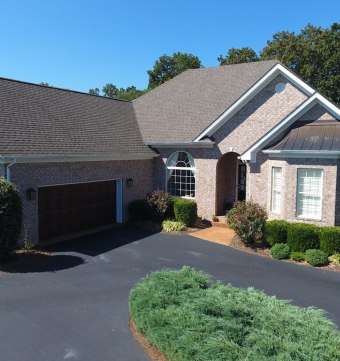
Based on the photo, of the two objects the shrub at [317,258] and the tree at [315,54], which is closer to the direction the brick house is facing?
the shrub

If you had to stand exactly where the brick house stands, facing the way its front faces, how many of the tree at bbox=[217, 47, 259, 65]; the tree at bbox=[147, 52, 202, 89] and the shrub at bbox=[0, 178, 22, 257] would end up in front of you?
1

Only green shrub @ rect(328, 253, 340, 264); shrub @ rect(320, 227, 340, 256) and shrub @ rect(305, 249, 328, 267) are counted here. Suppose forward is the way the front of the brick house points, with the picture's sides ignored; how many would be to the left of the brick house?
3

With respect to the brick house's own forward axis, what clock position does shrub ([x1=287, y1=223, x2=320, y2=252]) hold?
The shrub is roughly at 9 o'clock from the brick house.

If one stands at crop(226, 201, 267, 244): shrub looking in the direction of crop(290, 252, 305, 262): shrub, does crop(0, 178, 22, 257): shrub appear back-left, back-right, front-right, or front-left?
back-right

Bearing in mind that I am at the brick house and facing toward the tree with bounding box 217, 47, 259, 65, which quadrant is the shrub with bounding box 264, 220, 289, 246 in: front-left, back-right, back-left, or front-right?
back-right

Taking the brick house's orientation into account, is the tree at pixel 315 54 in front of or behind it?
behind

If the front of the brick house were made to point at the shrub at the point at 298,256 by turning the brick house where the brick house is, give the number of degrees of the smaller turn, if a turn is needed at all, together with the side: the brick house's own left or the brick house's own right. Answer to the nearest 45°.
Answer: approximately 90° to the brick house's own left

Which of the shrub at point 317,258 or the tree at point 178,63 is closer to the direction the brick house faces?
the shrub

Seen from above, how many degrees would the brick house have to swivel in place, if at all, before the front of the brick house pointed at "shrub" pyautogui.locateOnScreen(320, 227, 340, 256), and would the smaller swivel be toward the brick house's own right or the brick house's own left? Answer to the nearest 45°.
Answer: approximately 90° to the brick house's own left

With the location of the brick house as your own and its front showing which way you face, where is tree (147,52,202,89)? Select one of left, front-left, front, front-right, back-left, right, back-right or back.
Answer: back-right

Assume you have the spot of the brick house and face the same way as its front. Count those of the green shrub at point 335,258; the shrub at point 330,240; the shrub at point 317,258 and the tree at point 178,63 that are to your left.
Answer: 3

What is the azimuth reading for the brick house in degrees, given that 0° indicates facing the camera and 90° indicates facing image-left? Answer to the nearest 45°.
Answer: approximately 45°

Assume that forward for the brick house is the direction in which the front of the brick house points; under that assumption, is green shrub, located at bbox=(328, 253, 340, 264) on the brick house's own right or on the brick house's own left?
on the brick house's own left
